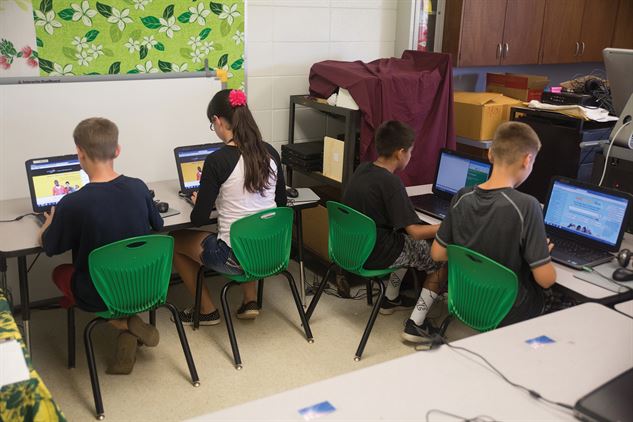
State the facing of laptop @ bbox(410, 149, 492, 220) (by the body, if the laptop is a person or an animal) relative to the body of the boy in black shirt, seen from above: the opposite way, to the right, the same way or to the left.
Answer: the opposite way

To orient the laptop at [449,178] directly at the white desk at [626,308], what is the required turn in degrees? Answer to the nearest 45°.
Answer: approximately 90° to its left

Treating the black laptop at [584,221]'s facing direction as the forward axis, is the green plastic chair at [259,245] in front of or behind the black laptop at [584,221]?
in front

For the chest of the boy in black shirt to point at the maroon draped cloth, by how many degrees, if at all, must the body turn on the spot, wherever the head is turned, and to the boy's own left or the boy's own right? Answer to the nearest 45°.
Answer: approximately 45° to the boy's own left

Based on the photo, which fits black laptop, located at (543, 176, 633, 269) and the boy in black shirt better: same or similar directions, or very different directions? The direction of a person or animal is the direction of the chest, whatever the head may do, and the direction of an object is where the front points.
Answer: very different directions

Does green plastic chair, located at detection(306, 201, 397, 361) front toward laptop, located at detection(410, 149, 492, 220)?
yes

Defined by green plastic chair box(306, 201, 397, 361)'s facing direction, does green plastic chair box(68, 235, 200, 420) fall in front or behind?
behind

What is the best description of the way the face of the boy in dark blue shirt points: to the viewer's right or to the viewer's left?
to the viewer's left

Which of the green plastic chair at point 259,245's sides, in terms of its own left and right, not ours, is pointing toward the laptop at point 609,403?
back

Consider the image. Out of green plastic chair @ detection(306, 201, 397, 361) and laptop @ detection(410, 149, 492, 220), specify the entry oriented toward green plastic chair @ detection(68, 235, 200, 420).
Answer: the laptop

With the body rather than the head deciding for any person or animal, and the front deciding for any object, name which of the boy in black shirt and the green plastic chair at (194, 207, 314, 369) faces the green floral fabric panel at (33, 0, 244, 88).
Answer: the green plastic chair

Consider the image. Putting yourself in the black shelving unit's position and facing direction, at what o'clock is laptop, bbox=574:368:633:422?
The laptop is roughly at 10 o'clock from the black shelving unit.

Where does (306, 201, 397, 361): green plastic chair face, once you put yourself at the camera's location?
facing away from the viewer and to the right of the viewer

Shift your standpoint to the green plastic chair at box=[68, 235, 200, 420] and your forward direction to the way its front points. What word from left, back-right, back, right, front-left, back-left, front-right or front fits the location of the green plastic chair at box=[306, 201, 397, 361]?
back-right

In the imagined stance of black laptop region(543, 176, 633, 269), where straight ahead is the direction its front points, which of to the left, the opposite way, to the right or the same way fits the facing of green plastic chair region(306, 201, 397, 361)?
the opposite way

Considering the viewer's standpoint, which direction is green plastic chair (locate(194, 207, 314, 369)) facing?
facing away from the viewer and to the left of the viewer

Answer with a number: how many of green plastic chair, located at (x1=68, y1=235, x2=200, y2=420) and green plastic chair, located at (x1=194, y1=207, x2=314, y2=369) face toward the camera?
0
